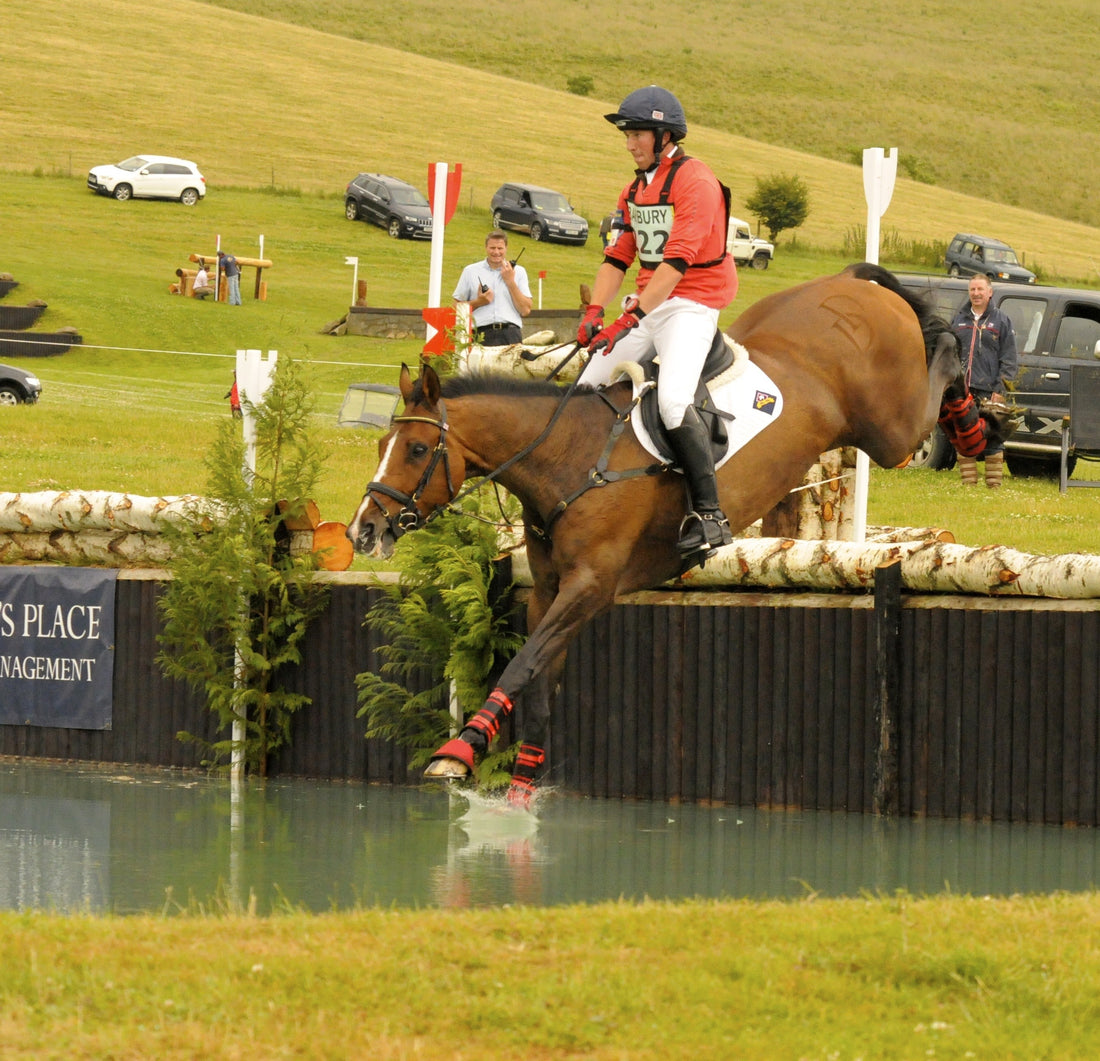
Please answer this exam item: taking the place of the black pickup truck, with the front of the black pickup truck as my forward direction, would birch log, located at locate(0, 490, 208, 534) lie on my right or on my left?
on my right

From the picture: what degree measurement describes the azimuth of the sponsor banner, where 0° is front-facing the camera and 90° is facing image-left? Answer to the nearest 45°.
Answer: approximately 0°

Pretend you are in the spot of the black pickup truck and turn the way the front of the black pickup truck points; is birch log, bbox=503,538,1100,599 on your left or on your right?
on your right

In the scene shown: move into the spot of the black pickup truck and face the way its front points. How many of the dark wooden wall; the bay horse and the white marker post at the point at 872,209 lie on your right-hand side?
3

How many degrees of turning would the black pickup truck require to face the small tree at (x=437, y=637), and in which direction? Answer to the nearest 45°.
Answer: approximately 90° to its right

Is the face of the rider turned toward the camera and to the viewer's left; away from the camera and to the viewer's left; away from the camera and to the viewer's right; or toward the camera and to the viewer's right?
toward the camera and to the viewer's left
